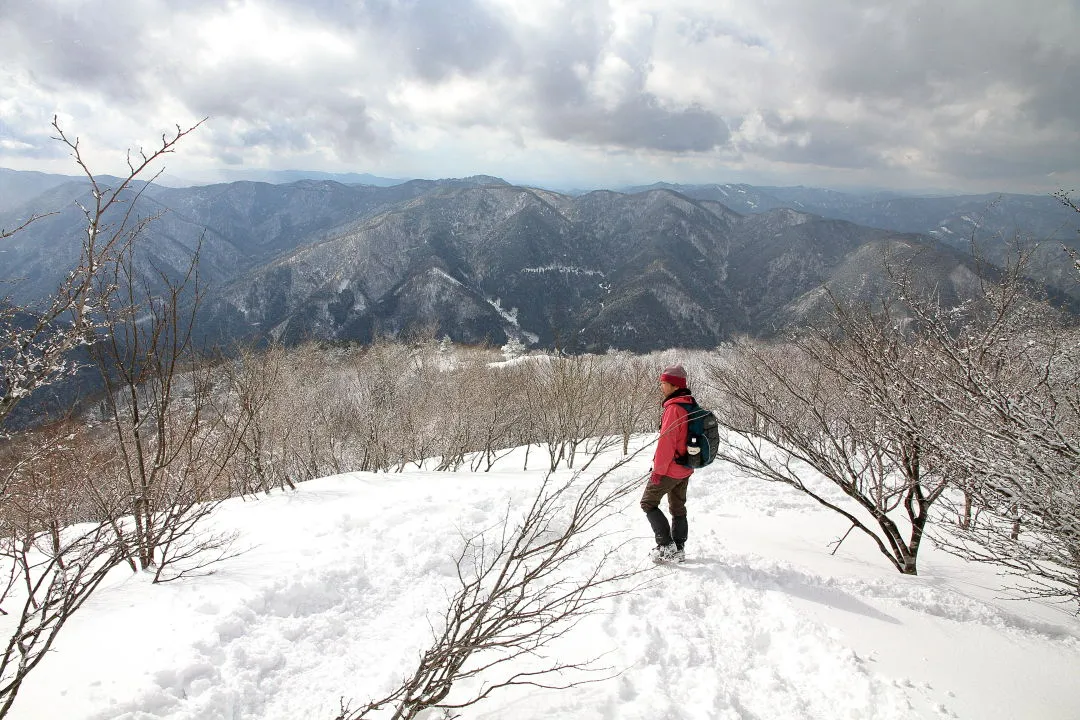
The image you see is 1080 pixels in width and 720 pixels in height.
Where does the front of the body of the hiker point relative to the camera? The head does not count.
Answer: to the viewer's left

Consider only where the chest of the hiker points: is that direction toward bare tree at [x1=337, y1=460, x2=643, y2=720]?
no

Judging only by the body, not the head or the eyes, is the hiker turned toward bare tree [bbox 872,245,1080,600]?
no

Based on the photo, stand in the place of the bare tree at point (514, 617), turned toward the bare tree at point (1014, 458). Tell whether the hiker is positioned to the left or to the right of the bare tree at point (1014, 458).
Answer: left
